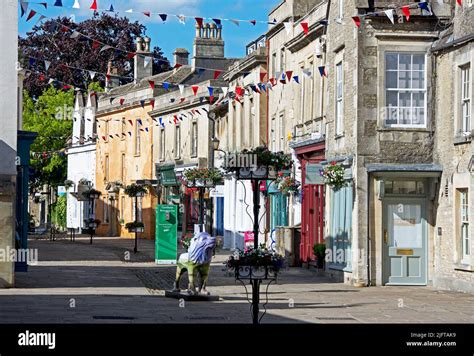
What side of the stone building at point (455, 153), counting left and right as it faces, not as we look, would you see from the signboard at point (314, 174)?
right

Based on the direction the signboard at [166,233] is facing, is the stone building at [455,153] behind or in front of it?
in front

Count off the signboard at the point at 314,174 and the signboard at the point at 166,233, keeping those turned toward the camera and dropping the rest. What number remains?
2

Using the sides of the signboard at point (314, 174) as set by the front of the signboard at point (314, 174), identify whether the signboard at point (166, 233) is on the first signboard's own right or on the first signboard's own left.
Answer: on the first signboard's own right

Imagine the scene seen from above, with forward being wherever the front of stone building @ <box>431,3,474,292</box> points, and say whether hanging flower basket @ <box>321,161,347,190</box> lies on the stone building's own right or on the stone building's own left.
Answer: on the stone building's own right

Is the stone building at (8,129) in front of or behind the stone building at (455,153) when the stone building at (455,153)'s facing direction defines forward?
in front

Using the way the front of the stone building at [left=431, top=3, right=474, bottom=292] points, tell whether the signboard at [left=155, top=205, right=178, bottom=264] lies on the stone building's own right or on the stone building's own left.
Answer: on the stone building's own right

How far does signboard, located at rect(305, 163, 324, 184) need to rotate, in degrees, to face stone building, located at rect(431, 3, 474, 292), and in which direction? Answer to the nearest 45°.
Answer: approximately 45° to its left

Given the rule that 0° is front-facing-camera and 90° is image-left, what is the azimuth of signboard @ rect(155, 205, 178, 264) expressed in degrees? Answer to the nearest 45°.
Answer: approximately 0°
